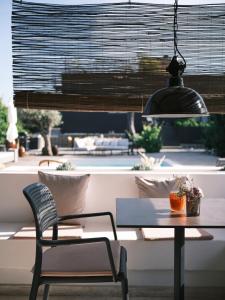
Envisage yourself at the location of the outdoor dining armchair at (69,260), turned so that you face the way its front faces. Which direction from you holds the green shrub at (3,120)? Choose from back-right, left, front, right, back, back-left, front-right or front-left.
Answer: left

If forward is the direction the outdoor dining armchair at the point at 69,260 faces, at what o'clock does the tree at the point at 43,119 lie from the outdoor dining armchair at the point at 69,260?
The tree is roughly at 9 o'clock from the outdoor dining armchair.

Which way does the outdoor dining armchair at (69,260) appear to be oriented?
to the viewer's right

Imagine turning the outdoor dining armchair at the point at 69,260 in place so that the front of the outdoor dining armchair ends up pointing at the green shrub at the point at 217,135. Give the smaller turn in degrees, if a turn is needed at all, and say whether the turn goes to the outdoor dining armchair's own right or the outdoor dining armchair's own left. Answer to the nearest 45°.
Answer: approximately 90° to the outdoor dining armchair's own left

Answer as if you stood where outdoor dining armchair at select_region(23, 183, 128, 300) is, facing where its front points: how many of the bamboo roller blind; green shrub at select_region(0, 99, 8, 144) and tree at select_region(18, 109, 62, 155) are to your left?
3

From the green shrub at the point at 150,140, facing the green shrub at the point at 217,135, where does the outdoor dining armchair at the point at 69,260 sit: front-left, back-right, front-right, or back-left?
back-right

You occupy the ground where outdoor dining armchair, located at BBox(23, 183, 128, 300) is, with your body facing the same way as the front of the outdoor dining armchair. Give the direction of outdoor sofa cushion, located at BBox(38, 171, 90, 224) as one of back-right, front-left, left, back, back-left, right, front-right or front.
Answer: left

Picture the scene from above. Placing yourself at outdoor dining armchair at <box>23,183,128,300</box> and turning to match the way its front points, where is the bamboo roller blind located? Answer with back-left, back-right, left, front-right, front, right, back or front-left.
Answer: left

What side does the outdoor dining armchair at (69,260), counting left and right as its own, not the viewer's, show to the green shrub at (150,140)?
left
